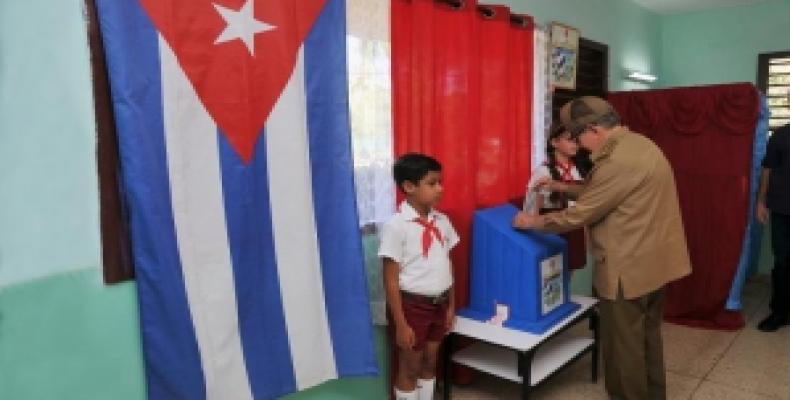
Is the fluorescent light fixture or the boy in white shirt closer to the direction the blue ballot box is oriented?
the fluorescent light fixture

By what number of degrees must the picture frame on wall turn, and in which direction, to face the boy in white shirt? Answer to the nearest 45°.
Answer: approximately 45° to its right

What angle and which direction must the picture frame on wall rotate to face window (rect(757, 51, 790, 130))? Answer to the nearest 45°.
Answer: approximately 90° to its left

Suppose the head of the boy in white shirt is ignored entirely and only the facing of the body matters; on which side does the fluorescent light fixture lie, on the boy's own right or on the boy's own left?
on the boy's own left

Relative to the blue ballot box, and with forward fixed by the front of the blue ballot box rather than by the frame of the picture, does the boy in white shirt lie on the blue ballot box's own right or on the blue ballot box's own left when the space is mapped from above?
on the blue ballot box's own right

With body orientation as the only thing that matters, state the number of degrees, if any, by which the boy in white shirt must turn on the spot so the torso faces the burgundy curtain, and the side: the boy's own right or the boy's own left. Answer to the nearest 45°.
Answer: approximately 90° to the boy's own left

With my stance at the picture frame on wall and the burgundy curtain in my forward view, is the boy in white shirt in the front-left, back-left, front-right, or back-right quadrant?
back-right

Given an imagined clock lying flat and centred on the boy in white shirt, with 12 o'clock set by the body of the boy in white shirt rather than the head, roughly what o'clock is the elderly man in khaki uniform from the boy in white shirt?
The elderly man in khaki uniform is roughly at 10 o'clock from the boy in white shirt.
